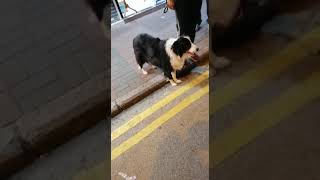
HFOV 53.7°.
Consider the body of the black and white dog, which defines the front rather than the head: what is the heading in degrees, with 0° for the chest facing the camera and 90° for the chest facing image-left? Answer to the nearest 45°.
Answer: approximately 315°
